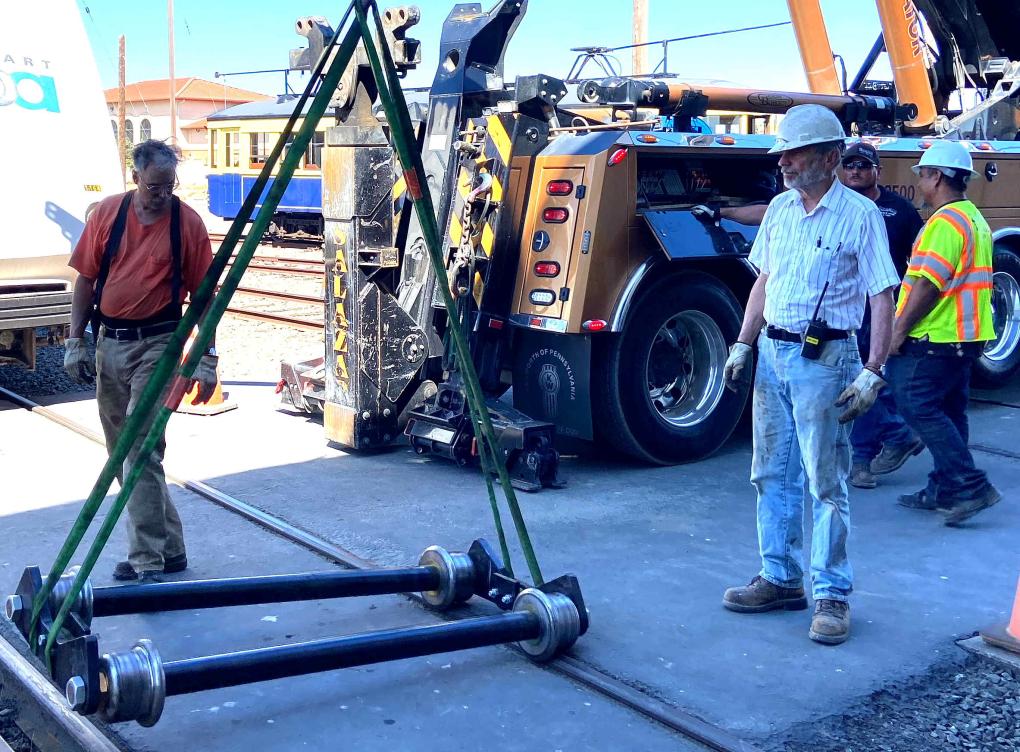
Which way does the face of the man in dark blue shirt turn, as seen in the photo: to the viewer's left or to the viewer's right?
to the viewer's left

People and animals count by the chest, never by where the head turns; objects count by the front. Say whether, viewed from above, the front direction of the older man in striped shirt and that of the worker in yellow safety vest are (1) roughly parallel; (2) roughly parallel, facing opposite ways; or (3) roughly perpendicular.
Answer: roughly perpendicular

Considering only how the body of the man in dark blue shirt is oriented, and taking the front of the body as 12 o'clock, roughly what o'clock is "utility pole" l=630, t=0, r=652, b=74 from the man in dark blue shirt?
The utility pole is roughly at 4 o'clock from the man in dark blue shirt.

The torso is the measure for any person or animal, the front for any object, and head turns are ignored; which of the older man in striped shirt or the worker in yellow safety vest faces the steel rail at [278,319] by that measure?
the worker in yellow safety vest

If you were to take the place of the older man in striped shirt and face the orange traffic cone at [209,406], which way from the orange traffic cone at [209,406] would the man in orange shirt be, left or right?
left

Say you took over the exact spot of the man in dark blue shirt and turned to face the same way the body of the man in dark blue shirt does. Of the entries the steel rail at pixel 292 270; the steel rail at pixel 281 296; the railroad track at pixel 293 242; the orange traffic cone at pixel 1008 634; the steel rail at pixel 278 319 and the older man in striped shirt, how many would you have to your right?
4

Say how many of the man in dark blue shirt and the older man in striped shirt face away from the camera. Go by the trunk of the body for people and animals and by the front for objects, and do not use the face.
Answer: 0

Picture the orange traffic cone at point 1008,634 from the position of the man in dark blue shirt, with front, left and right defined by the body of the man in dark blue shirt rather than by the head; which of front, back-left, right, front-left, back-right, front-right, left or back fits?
front-left

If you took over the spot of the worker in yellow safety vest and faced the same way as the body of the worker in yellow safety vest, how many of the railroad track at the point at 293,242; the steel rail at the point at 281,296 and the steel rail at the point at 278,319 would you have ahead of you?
3

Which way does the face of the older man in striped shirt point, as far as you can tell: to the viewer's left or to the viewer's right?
to the viewer's left

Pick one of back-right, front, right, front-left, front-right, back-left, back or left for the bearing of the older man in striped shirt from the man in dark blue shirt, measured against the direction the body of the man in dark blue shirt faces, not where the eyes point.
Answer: front-left

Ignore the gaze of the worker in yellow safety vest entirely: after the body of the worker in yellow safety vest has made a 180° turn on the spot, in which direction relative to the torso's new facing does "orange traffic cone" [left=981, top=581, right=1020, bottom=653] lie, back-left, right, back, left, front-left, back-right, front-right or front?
front-right

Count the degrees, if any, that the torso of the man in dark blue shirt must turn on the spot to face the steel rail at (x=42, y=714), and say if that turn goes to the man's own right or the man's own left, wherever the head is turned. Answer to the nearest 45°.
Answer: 0° — they already face it

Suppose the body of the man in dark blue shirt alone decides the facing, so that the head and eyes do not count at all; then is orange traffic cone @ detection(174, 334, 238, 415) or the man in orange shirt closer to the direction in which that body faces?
the man in orange shirt

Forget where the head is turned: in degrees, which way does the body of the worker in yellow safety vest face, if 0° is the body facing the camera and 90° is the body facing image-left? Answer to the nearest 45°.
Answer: approximately 135°

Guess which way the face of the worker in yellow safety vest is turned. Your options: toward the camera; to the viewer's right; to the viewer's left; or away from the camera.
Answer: to the viewer's left

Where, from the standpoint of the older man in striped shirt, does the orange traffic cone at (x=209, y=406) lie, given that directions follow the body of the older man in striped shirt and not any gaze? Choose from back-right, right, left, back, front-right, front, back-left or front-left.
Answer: right
